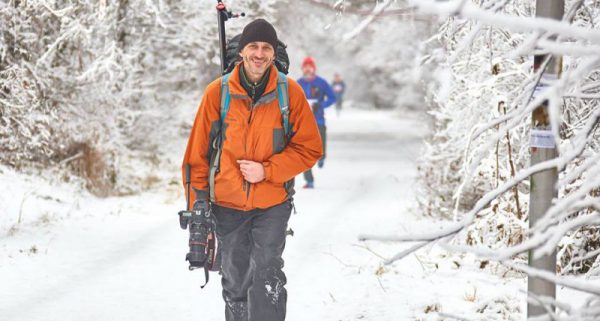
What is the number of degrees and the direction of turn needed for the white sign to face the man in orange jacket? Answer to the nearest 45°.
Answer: approximately 135° to its right

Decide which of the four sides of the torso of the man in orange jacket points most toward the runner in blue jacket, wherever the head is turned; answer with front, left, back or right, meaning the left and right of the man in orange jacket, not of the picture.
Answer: back

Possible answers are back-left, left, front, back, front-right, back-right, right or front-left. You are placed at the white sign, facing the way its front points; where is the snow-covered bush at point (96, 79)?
back-right

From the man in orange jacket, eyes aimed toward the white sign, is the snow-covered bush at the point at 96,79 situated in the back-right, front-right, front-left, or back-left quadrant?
back-left

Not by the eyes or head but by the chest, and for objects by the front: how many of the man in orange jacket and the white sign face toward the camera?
2

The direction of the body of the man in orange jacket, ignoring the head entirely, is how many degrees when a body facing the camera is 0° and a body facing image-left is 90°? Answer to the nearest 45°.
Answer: approximately 0°

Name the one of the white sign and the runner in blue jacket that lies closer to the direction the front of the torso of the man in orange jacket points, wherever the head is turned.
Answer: the white sign

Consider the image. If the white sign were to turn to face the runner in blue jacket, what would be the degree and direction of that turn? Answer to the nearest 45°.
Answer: approximately 135° to its right

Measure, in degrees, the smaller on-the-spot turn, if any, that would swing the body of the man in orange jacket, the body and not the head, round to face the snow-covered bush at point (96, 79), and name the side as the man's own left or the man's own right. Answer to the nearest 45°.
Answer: approximately 180°

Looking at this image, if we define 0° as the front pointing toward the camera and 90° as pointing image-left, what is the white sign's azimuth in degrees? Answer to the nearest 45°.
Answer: approximately 0°
